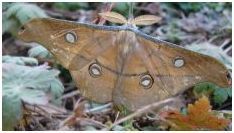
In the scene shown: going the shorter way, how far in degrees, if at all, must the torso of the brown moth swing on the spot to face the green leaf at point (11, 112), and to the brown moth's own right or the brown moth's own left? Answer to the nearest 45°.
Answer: approximately 90° to the brown moth's own left

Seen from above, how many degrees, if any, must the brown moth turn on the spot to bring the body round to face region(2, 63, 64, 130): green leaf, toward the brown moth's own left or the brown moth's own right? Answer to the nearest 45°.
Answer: approximately 90° to the brown moth's own left

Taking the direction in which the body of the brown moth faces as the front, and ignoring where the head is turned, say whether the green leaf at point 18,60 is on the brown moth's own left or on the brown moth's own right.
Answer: on the brown moth's own left

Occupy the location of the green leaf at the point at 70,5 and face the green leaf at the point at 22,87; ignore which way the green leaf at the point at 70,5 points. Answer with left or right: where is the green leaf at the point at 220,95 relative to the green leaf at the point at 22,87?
left

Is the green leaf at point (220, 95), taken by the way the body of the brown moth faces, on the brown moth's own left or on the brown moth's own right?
on the brown moth's own right

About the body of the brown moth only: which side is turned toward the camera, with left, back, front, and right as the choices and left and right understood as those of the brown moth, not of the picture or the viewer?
back
